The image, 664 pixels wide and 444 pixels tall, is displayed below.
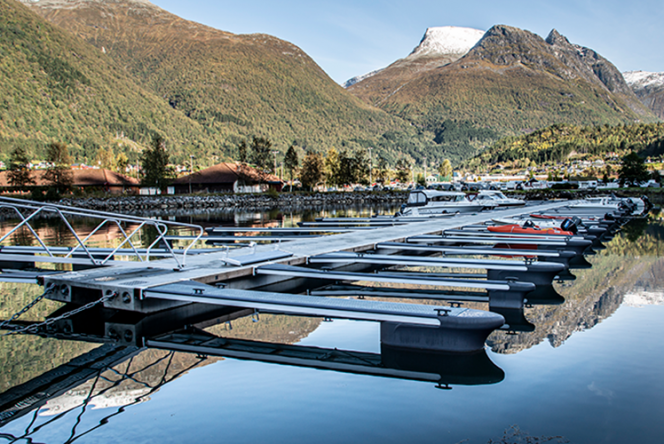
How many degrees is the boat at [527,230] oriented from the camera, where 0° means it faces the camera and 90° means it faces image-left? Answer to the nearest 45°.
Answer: approximately 90°

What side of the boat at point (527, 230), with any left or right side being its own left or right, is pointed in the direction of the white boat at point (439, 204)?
right

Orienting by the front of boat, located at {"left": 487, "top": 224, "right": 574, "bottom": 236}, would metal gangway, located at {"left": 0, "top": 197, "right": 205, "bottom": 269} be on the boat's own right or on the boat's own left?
on the boat's own left

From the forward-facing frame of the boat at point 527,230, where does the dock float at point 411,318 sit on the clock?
The dock float is roughly at 9 o'clock from the boat.

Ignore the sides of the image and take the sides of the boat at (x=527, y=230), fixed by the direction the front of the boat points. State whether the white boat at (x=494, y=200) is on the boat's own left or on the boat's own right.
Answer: on the boat's own right
